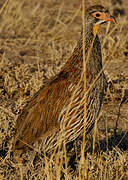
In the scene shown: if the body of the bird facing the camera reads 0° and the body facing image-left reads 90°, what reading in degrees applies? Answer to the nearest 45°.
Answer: approximately 270°
